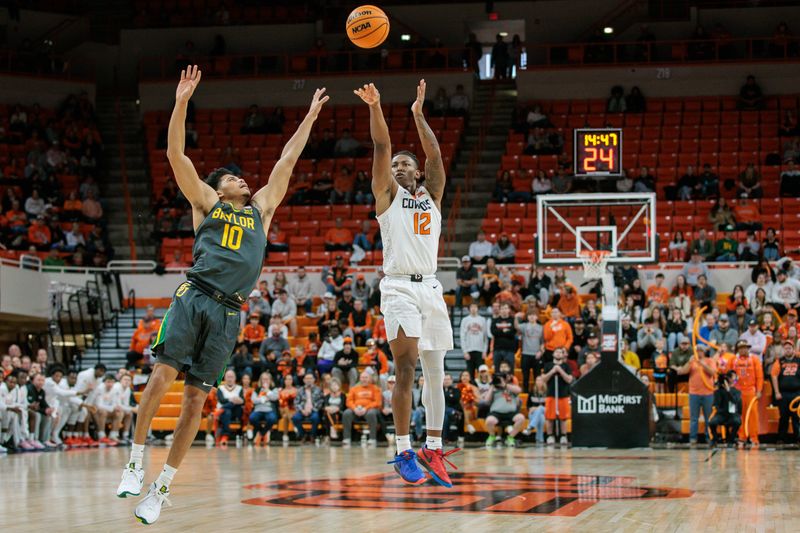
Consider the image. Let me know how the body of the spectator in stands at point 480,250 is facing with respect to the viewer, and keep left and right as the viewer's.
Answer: facing the viewer

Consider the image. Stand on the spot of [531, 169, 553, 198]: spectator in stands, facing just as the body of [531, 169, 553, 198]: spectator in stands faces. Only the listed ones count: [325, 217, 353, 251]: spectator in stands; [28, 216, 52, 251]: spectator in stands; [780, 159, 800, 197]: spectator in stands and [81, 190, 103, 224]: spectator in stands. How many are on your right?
3

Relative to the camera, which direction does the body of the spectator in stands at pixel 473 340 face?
toward the camera

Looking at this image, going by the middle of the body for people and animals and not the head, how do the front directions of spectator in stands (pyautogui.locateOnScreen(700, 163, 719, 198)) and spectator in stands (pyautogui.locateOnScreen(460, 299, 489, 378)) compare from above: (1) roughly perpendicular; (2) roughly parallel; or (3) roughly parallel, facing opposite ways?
roughly parallel

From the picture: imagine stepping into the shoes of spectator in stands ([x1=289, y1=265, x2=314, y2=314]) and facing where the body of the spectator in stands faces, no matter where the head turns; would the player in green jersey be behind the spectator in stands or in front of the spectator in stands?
in front

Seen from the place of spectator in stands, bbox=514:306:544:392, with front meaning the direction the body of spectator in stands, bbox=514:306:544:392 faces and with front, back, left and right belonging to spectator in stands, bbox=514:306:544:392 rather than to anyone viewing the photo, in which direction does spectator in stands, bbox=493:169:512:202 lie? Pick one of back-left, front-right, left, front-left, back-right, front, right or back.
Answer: back

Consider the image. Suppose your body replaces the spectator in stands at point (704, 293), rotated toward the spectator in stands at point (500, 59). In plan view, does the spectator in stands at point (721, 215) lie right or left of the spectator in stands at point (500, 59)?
right

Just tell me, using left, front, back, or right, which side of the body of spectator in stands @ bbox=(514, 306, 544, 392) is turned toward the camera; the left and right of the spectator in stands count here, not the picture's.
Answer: front

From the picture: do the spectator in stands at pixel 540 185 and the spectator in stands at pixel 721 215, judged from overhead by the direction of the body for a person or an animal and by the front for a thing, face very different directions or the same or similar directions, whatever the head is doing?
same or similar directions

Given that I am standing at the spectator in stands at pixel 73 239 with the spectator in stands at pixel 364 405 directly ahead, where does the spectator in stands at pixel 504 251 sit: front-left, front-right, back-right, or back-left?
front-left

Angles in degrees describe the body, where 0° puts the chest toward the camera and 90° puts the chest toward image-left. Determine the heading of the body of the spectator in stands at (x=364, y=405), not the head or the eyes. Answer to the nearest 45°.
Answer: approximately 0°

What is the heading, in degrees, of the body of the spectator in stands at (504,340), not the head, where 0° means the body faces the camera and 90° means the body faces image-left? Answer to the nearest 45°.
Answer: approximately 0°
